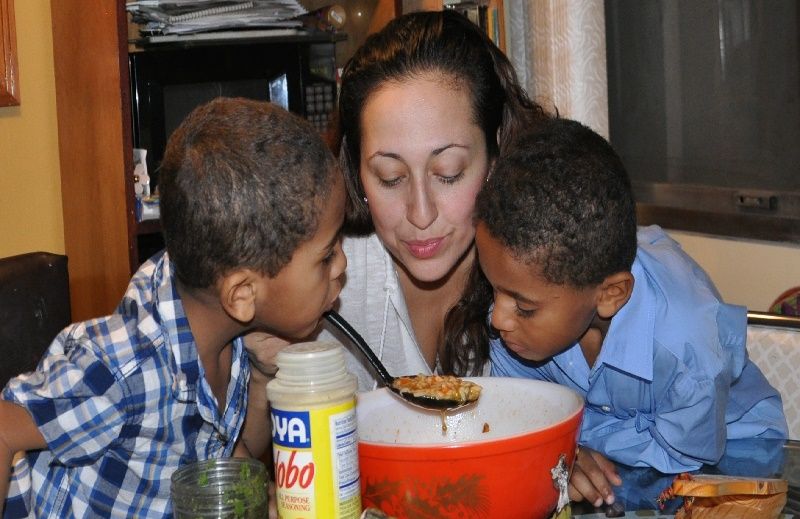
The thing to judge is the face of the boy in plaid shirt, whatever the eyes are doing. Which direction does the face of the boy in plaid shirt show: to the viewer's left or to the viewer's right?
to the viewer's right

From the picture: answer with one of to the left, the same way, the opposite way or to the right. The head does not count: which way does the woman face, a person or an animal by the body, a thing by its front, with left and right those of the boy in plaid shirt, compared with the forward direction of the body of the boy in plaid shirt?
to the right

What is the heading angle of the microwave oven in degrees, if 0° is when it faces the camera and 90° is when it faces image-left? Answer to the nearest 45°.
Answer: approximately 0°

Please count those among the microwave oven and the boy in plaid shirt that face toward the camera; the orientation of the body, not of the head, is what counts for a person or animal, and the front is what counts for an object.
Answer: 1

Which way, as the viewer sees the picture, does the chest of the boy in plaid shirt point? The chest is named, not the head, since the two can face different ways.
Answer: to the viewer's right

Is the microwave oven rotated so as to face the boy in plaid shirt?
yes

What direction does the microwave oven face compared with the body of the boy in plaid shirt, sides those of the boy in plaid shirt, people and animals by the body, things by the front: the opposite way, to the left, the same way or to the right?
to the right

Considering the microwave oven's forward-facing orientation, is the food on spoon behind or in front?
in front
